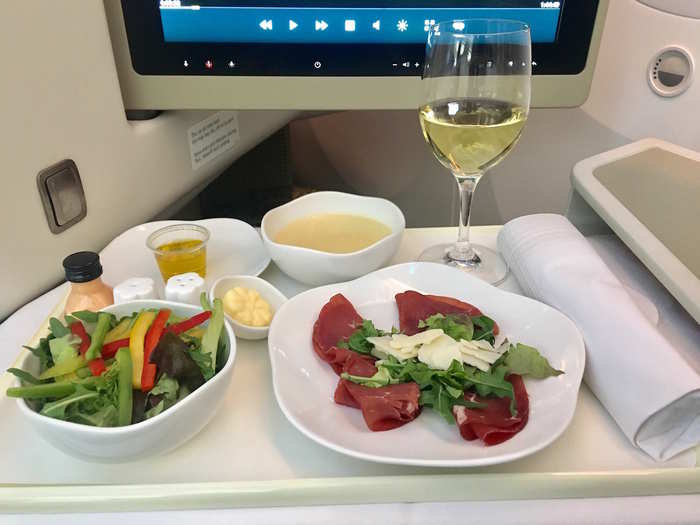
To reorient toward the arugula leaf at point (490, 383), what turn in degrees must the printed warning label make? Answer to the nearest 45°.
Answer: approximately 45° to its right

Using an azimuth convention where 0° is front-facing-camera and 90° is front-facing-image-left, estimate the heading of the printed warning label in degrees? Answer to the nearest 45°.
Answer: approximately 315°
